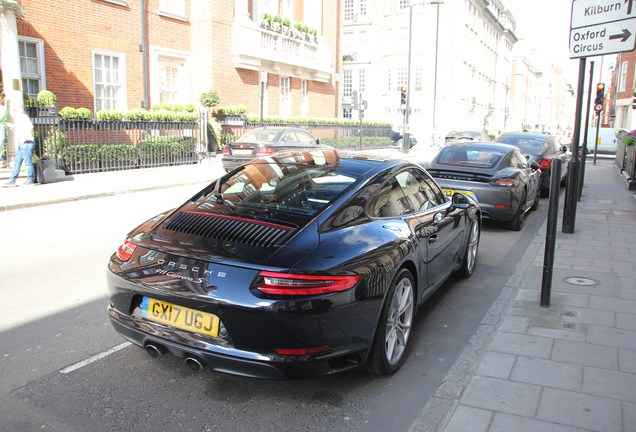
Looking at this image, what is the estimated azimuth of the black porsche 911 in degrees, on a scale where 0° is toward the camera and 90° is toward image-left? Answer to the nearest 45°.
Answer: approximately 225°

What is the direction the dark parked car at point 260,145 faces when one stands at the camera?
facing away from the viewer and to the right of the viewer

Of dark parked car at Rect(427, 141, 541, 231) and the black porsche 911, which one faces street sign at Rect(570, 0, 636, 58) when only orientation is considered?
the black porsche 911

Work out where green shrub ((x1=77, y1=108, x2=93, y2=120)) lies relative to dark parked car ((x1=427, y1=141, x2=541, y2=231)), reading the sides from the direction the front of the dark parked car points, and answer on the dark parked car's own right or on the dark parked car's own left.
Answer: on the dark parked car's own left

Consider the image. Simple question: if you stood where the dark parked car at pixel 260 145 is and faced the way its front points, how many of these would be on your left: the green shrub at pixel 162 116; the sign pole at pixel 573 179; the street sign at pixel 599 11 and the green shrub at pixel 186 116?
2

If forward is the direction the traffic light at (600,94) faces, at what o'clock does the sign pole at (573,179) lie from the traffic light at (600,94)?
The sign pole is roughly at 12 o'clock from the traffic light.

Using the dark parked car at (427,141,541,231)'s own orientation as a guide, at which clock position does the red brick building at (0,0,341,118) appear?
The red brick building is roughly at 9 o'clock from the dark parked car.

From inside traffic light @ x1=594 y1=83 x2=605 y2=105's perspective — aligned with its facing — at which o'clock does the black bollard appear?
The black bollard is roughly at 12 o'clock from the traffic light.

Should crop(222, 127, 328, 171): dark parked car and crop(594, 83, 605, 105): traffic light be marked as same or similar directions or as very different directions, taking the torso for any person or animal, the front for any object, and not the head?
very different directions
